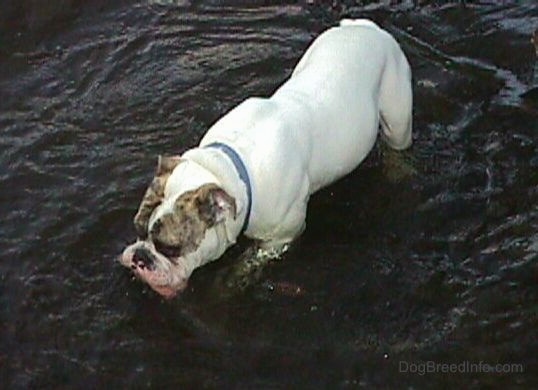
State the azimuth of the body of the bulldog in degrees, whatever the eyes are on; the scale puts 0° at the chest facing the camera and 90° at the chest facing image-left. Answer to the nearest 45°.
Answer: approximately 45°
